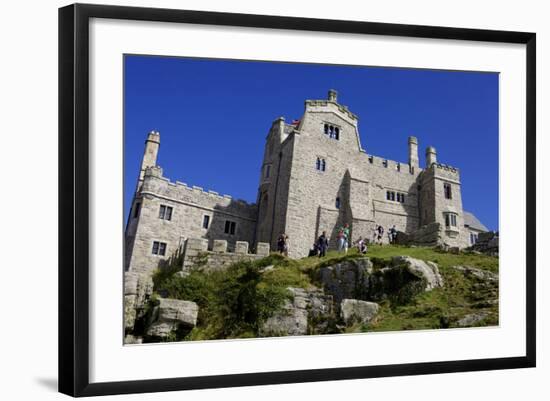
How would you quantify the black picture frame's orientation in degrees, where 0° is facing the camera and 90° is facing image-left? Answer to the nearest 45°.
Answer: approximately 315°
